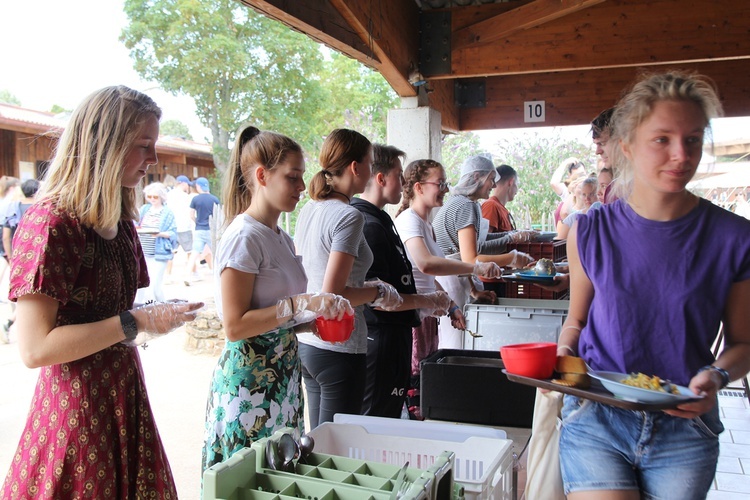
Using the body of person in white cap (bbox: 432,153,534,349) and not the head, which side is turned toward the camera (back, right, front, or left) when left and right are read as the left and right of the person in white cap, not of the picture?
right

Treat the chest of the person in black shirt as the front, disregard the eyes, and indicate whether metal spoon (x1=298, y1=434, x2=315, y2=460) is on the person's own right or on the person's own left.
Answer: on the person's own right

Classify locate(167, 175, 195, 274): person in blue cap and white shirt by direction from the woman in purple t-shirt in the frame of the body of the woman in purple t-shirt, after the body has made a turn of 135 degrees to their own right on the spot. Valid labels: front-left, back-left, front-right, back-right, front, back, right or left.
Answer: front

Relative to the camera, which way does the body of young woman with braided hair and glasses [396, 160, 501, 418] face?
to the viewer's right

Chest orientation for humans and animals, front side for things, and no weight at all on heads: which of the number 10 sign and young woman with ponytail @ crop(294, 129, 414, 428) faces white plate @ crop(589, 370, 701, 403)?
the number 10 sign

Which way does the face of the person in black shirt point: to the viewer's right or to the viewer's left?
to the viewer's right

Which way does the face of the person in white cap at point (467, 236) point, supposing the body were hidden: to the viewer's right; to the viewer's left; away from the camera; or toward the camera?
to the viewer's right

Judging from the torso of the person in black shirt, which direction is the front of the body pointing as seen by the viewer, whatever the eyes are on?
to the viewer's right

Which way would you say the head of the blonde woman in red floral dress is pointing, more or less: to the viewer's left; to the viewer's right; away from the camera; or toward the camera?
to the viewer's right

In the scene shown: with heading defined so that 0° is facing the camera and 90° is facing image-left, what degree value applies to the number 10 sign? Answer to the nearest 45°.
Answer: approximately 0°

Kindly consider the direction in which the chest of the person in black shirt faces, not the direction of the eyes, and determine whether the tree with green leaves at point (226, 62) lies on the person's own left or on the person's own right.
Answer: on the person's own left

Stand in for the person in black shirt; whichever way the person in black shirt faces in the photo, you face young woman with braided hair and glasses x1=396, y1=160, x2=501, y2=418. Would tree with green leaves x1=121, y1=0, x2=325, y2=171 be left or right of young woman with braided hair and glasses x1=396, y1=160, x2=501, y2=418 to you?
left

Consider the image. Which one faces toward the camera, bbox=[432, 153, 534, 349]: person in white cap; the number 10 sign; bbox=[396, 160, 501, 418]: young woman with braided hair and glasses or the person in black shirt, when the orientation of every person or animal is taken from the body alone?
the number 10 sign
